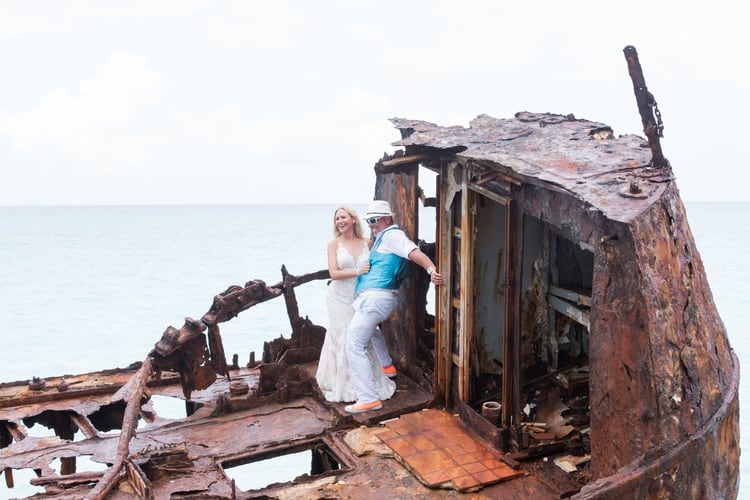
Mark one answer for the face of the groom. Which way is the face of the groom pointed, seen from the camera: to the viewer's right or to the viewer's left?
to the viewer's left
